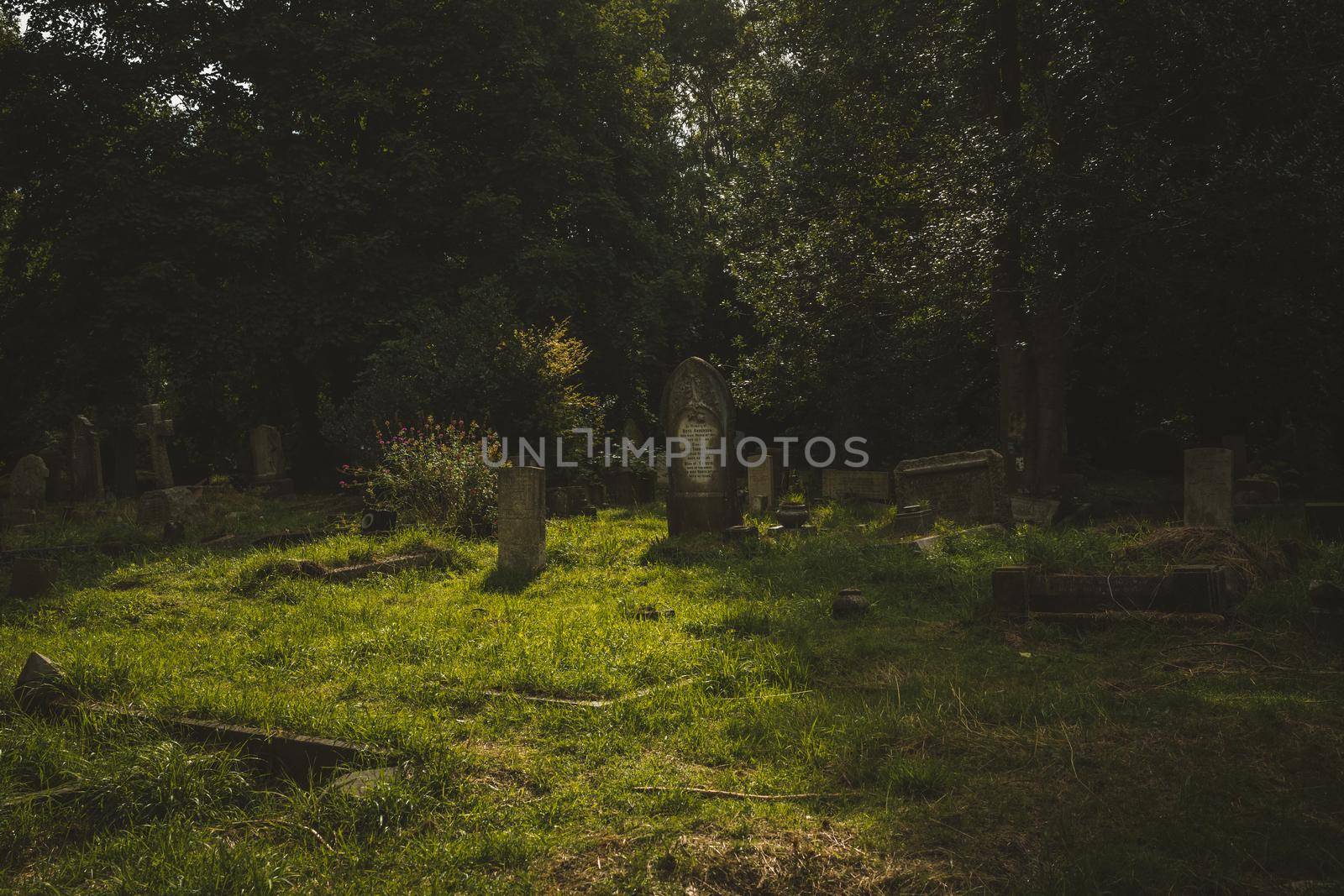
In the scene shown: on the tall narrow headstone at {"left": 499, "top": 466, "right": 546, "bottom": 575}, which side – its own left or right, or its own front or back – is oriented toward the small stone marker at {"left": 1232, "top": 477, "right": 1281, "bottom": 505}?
left

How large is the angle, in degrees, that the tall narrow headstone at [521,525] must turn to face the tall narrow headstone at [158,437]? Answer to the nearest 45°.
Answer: approximately 135° to its right

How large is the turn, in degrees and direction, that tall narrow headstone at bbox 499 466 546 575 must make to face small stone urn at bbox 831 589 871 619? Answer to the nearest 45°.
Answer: approximately 45° to its left

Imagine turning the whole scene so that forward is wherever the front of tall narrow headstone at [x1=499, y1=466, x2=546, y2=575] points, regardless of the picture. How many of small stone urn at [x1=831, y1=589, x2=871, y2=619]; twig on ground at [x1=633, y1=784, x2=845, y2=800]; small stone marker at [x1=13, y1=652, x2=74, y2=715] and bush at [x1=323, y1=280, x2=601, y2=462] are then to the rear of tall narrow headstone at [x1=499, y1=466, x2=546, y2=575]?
1

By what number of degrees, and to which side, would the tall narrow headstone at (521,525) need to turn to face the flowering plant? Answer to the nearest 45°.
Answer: approximately 180°

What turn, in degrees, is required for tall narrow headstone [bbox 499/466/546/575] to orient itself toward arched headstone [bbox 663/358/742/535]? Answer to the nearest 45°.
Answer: approximately 135° to its left

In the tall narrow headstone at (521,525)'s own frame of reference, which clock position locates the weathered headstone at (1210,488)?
The weathered headstone is roughly at 9 o'clock from the tall narrow headstone.

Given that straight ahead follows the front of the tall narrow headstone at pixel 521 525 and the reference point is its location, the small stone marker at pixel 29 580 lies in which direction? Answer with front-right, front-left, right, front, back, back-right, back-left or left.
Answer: right

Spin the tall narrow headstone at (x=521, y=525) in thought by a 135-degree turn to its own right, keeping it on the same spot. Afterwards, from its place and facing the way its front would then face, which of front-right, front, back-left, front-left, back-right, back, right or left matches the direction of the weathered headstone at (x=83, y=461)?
front

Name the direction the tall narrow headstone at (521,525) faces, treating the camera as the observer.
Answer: facing the viewer
